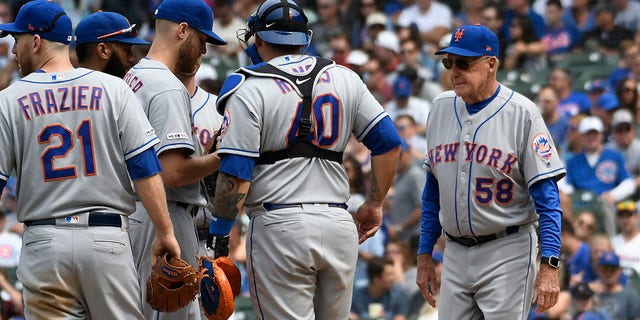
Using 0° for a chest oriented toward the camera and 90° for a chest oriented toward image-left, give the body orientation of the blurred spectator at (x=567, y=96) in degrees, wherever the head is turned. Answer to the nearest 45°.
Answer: approximately 45°

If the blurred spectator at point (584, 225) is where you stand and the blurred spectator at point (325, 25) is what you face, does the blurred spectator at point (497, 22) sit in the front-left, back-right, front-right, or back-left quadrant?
front-right

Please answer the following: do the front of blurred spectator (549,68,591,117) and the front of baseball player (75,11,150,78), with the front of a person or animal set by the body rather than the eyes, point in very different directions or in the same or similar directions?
very different directions

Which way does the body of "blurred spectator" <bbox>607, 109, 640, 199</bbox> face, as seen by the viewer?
toward the camera

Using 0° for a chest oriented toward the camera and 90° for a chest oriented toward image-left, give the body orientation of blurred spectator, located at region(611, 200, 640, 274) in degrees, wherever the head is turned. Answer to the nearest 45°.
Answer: approximately 0°

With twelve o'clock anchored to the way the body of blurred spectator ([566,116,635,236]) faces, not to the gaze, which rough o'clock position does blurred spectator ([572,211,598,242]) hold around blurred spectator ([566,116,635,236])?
blurred spectator ([572,211,598,242]) is roughly at 12 o'clock from blurred spectator ([566,116,635,236]).

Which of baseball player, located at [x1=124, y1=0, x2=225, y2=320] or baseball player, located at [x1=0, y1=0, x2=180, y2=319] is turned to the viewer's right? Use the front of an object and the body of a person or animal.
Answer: baseball player, located at [x1=124, y1=0, x2=225, y2=320]

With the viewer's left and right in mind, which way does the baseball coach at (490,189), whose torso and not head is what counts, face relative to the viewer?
facing the viewer and to the left of the viewer

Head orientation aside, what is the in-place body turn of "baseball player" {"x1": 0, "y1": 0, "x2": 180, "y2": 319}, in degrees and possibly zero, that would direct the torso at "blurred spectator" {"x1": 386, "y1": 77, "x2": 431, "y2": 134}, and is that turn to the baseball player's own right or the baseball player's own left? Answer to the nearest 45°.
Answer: approximately 45° to the baseball player's own right

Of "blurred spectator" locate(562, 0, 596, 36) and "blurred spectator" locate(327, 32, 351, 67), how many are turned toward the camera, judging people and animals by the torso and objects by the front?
2
